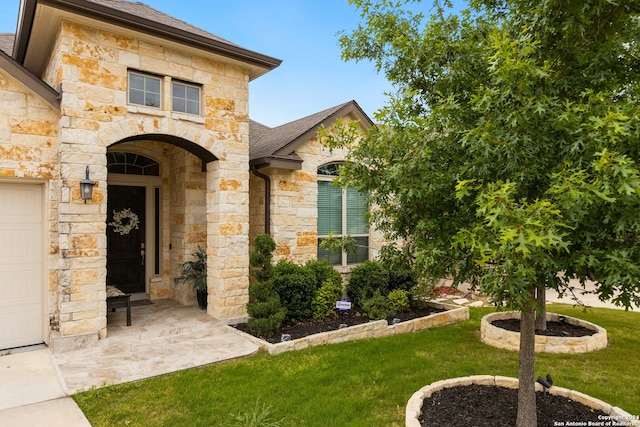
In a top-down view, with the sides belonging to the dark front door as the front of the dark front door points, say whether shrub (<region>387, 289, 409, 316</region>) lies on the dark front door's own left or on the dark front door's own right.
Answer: on the dark front door's own left

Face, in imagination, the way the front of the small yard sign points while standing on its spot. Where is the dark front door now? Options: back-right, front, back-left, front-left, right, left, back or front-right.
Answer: right

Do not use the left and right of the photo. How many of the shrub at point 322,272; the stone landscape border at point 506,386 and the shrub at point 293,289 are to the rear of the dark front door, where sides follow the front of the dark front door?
0

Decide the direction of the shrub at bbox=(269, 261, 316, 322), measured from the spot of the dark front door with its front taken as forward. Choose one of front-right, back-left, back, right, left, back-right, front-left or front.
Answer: front-left

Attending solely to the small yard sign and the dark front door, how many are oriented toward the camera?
2

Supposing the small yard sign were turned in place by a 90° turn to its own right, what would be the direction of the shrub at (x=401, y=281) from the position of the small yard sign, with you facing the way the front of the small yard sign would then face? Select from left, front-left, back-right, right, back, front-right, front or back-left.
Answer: back-right

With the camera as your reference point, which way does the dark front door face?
facing the viewer

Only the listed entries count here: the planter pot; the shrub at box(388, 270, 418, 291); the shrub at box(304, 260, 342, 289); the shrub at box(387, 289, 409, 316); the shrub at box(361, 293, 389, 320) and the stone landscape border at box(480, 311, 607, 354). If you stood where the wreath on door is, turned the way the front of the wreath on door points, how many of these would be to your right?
0

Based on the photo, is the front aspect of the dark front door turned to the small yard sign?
no

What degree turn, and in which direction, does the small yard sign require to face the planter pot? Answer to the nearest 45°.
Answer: approximately 90° to its right

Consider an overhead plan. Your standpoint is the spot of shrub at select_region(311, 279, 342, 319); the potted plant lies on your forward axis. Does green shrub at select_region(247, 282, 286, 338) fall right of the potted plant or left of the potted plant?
left

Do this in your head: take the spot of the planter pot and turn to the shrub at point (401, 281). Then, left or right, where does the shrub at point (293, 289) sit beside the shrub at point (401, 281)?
right

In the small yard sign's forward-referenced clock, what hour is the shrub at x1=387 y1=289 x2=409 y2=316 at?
The shrub is roughly at 8 o'clock from the small yard sign.

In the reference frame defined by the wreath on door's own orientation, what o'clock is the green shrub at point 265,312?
The green shrub is roughly at 11 o'clock from the wreath on door.

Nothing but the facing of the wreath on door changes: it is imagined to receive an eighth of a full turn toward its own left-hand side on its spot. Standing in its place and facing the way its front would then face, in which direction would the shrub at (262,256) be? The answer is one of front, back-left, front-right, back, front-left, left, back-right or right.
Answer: front

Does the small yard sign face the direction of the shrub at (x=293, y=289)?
no

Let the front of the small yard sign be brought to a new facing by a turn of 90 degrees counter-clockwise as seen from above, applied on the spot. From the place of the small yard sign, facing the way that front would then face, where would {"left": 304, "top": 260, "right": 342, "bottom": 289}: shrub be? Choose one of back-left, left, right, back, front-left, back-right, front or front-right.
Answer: back-left

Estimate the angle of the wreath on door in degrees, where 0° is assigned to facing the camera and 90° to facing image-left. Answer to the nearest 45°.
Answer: approximately 0°

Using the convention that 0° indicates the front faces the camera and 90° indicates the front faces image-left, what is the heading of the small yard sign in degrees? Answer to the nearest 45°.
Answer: approximately 0°

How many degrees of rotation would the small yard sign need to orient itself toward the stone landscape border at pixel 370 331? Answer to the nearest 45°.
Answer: approximately 45° to its left

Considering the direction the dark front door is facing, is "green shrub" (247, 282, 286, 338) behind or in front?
in front
